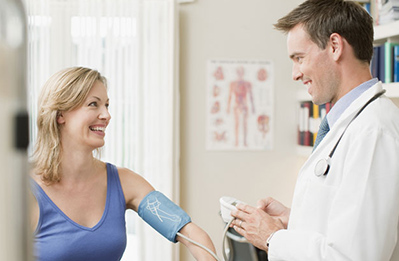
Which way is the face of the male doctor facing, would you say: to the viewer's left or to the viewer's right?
to the viewer's left

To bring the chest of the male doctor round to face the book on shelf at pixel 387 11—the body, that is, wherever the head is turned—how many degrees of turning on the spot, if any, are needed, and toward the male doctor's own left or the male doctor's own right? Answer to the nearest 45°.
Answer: approximately 90° to the male doctor's own right

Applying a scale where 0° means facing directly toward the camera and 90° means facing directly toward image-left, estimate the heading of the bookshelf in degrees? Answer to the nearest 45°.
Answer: approximately 45°

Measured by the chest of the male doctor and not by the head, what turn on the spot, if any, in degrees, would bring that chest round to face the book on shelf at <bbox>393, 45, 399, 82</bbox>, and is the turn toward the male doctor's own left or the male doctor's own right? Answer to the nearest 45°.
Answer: approximately 90° to the male doctor's own right

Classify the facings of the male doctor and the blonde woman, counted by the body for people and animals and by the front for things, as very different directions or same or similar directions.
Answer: very different directions

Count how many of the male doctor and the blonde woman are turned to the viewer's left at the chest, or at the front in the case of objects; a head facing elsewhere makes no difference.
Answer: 1

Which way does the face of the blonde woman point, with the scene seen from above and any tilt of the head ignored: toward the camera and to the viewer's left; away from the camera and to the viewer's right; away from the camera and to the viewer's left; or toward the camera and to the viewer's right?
toward the camera and to the viewer's right

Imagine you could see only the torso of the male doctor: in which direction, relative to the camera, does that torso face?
to the viewer's left
